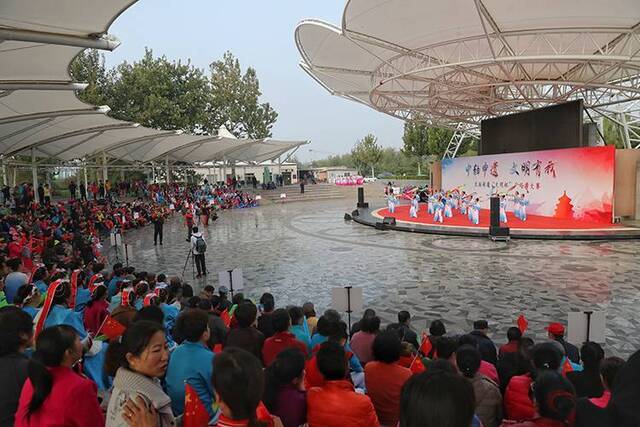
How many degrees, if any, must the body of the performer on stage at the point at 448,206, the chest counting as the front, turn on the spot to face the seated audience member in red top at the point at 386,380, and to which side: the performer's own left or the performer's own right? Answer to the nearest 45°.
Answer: approximately 45° to the performer's own left

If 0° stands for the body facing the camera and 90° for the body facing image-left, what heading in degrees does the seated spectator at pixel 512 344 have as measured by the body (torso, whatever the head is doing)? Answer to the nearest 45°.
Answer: approximately 180°

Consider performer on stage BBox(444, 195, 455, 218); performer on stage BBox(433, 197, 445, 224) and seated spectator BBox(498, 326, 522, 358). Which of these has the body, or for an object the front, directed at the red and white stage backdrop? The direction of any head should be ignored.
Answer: the seated spectator

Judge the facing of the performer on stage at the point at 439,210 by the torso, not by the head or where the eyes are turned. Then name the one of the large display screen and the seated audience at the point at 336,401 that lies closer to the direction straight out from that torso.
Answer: the seated audience

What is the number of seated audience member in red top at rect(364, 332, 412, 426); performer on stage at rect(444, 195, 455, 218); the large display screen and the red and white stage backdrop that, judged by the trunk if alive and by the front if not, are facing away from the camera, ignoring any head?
1

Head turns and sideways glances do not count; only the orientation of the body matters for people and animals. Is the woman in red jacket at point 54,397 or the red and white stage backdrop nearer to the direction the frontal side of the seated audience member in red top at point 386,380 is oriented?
the red and white stage backdrop

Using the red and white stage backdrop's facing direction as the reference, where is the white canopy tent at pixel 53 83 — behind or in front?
in front

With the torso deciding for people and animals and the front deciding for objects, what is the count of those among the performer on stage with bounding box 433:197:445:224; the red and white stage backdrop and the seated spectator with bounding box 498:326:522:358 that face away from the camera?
1

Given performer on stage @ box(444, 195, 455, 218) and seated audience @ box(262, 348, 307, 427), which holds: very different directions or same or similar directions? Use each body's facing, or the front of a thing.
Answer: very different directions

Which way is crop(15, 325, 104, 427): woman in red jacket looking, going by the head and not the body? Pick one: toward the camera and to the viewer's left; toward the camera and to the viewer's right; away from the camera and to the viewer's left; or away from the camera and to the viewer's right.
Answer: away from the camera and to the viewer's right

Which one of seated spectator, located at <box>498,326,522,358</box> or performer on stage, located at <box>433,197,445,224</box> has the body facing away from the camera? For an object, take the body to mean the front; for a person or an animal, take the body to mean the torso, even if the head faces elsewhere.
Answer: the seated spectator

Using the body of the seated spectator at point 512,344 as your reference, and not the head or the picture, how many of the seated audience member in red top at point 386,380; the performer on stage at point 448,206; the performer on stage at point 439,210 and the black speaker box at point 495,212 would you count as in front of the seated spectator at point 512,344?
3

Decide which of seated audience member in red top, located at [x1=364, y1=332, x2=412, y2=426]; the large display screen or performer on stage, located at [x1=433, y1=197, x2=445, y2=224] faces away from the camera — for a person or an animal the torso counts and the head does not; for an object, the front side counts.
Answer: the seated audience member in red top

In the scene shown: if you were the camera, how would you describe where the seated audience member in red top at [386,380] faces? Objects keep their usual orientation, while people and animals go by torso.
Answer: facing away from the viewer

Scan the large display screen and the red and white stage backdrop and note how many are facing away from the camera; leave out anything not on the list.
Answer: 0

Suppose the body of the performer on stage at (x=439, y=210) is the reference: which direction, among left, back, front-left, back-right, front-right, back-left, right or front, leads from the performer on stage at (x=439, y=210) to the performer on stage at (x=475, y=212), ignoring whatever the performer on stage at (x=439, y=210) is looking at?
left

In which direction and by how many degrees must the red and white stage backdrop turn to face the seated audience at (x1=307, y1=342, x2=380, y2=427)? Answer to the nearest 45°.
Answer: approximately 45° to its left
